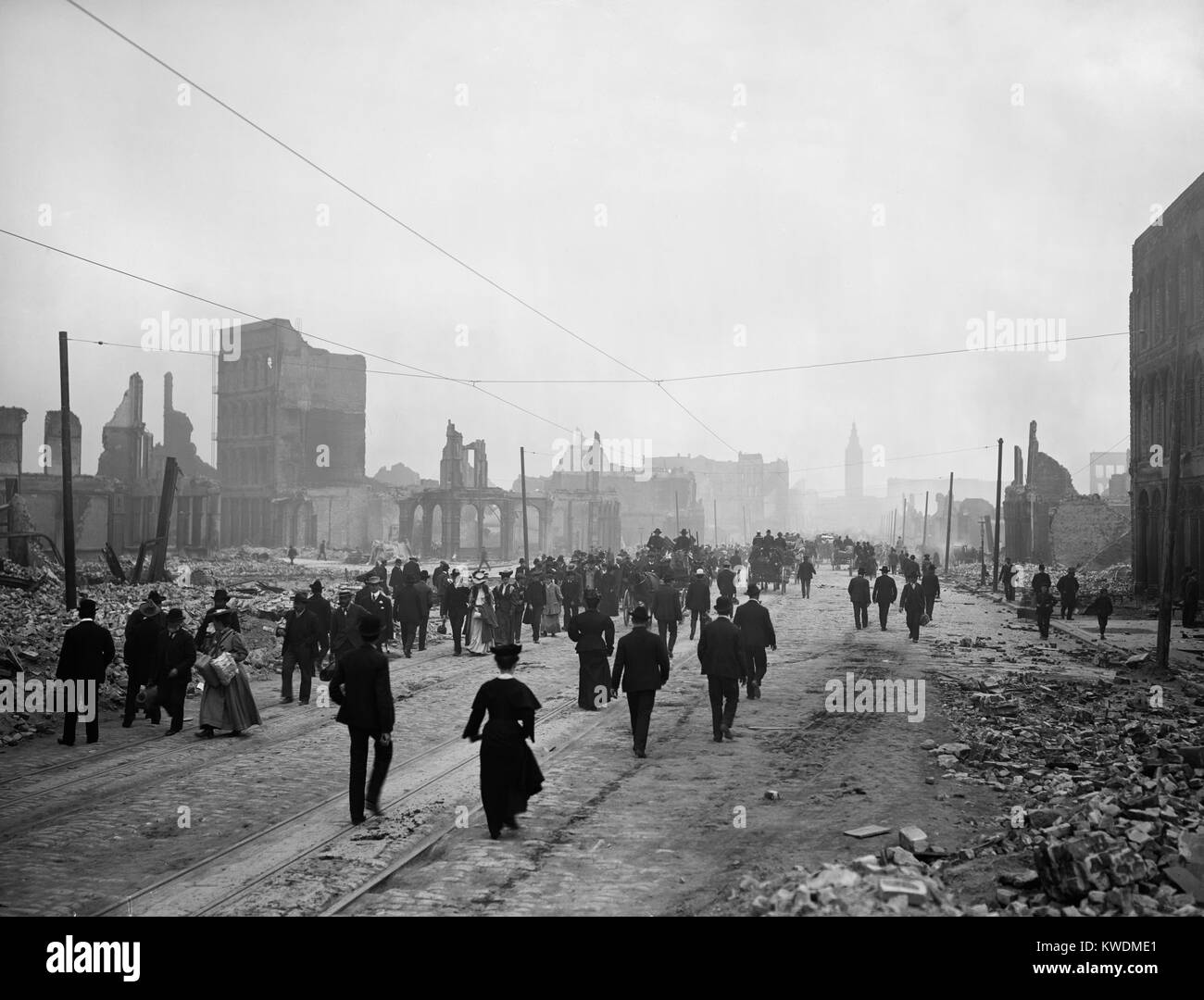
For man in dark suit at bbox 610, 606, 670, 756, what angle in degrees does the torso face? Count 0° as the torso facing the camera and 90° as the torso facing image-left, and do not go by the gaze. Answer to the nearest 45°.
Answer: approximately 180°

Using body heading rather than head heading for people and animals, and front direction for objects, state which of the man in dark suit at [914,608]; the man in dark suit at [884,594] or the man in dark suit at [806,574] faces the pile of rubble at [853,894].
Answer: the man in dark suit at [914,608]

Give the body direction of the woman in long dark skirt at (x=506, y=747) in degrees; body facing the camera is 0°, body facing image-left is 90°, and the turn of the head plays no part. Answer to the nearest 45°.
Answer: approximately 180°

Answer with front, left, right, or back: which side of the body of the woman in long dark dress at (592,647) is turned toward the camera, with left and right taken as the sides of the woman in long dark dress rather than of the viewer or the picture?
back

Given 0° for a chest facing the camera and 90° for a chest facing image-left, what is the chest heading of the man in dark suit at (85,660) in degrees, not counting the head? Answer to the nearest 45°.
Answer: approximately 180°

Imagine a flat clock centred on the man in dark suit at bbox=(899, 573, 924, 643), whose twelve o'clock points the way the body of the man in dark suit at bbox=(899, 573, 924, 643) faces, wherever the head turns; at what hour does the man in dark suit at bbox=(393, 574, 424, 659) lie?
the man in dark suit at bbox=(393, 574, 424, 659) is roughly at 2 o'clock from the man in dark suit at bbox=(899, 573, 924, 643).

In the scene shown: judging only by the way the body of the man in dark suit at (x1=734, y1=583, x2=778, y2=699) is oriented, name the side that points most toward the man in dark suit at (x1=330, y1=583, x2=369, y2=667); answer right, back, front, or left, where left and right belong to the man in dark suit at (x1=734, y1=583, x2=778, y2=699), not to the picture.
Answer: left

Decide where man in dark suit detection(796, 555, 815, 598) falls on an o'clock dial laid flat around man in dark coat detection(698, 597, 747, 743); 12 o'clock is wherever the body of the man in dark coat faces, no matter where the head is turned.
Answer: The man in dark suit is roughly at 12 o'clock from the man in dark coat.

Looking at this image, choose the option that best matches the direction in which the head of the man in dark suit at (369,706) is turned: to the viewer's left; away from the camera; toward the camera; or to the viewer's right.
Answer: away from the camera

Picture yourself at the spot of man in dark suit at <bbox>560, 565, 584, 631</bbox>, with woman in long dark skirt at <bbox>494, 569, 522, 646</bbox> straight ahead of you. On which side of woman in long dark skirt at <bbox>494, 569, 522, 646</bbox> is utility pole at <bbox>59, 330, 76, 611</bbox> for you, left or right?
right

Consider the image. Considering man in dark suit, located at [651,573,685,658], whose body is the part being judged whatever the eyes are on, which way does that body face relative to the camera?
away from the camera

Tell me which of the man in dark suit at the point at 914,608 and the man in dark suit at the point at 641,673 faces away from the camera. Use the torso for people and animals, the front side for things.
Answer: the man in dark suit at the point at 641,673

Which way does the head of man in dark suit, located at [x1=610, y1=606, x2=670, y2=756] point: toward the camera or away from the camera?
away from the camera

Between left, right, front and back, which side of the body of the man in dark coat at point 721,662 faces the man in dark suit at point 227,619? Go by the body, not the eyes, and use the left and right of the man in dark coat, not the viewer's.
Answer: left
